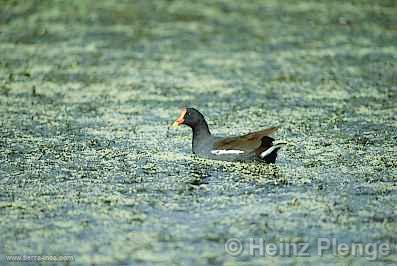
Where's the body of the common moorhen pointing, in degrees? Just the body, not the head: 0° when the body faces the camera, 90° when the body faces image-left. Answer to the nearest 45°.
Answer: approximately 90°
